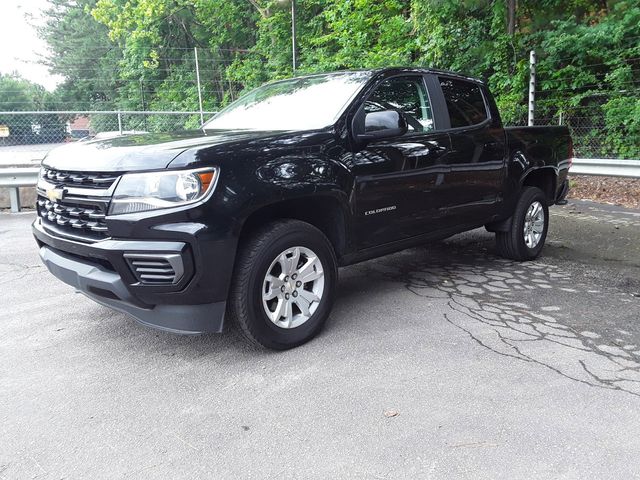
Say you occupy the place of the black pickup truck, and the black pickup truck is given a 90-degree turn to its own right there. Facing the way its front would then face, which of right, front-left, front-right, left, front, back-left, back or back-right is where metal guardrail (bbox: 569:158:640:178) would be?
right

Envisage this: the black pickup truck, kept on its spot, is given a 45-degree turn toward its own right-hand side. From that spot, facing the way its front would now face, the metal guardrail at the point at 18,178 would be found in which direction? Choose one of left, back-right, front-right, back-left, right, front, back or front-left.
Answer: front-right

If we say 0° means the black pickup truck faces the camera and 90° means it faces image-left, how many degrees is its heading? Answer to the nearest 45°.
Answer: approximately 45°

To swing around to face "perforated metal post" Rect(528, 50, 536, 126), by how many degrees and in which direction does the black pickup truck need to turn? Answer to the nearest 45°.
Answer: approximately 180°

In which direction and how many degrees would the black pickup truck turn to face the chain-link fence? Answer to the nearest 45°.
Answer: approximately 90° to its right
